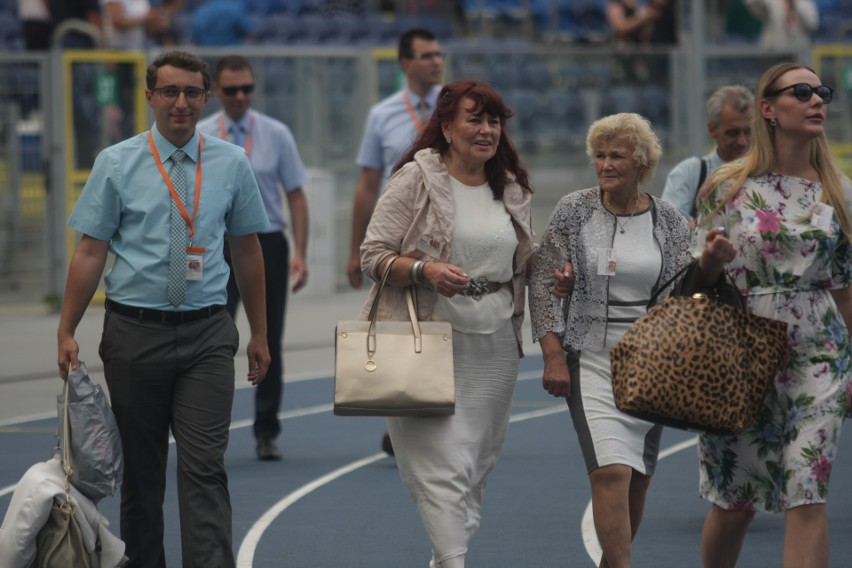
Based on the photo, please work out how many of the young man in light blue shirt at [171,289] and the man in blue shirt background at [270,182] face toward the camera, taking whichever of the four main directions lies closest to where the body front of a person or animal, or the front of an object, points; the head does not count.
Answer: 2

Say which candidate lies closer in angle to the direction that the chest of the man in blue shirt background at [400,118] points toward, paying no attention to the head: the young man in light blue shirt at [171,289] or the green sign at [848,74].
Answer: the young man in light blue shirt

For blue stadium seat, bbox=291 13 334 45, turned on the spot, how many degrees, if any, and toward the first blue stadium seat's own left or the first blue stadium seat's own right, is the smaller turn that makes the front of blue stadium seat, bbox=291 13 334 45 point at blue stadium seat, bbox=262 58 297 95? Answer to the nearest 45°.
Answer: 0° — it already faces it

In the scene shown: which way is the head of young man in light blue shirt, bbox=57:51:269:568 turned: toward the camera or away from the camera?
toward the camera

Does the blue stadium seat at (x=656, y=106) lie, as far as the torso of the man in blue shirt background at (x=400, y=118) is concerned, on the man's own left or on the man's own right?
on the man's own left

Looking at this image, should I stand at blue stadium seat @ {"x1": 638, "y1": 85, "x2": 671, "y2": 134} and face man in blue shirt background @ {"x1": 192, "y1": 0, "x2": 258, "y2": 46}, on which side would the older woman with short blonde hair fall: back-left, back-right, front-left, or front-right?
front-left

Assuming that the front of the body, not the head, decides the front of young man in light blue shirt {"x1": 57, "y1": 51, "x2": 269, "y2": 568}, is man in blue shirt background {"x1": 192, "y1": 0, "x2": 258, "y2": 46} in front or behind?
behind

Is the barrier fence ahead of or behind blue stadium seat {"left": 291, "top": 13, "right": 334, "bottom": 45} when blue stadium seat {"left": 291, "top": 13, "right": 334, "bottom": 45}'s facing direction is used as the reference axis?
ahead

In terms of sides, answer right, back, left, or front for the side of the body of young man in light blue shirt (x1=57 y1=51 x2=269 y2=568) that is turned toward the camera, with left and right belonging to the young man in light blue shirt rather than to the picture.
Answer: front

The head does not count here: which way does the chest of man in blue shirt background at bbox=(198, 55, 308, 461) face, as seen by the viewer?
toward the camera

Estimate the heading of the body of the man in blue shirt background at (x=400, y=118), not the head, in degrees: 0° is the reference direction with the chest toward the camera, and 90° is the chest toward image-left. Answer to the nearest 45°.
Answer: approximately 315°

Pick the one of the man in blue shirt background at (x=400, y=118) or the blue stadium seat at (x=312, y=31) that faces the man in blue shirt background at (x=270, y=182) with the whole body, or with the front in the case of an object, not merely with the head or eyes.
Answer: the blue stadium seat

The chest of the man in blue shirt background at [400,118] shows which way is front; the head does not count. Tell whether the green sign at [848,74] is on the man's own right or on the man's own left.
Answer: on the man's own left

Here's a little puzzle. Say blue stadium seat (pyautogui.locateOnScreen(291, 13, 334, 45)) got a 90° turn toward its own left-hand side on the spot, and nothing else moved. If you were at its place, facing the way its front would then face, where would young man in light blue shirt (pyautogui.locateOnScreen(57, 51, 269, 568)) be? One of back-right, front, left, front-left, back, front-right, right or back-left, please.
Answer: right
